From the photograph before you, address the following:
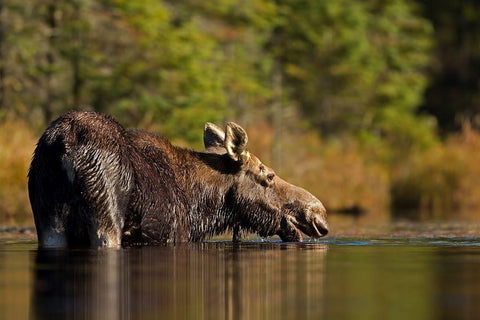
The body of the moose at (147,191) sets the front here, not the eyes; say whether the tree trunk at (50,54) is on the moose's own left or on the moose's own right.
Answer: on the moose's own left

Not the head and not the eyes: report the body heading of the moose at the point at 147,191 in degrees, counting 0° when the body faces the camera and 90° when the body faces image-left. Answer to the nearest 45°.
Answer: approximately 225°
